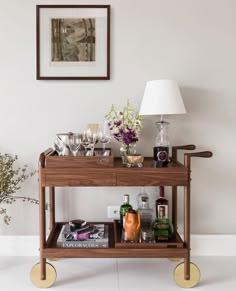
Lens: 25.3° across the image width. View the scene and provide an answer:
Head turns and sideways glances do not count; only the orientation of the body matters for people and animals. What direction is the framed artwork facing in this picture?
toward the camera
